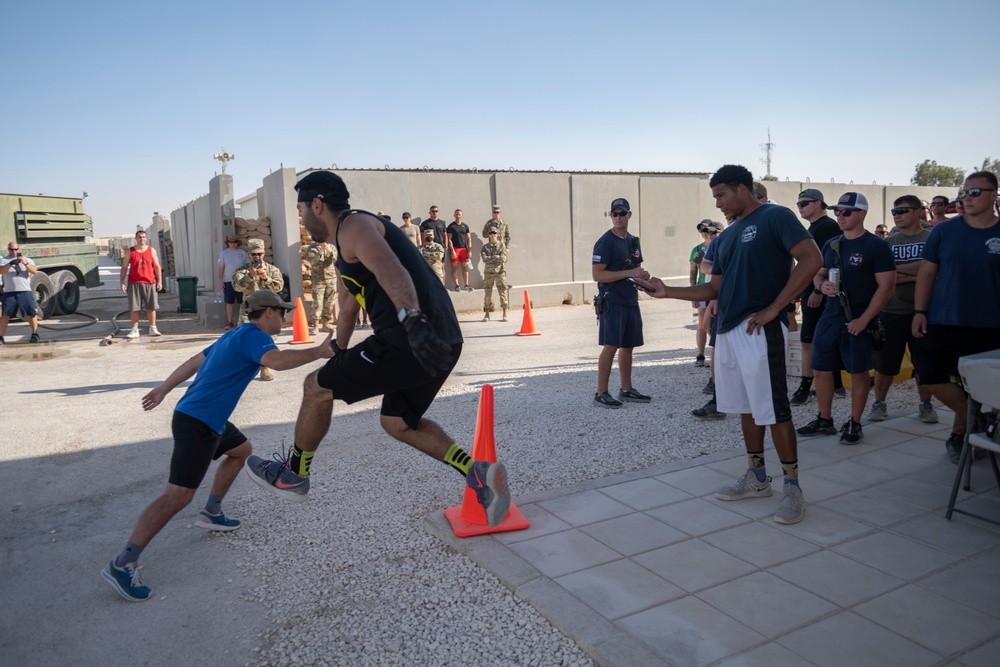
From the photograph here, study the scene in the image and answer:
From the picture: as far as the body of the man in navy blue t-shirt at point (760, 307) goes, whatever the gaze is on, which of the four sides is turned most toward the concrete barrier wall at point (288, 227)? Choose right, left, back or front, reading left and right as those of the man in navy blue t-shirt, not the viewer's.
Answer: right

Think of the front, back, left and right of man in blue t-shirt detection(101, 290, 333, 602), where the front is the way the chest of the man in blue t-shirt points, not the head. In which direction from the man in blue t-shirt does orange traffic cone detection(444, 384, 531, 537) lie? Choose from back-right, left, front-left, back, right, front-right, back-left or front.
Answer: front

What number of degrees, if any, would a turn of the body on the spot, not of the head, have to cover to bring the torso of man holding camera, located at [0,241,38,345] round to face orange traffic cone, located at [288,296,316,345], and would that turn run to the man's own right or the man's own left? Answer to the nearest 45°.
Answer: approximately 45° to the man's own left

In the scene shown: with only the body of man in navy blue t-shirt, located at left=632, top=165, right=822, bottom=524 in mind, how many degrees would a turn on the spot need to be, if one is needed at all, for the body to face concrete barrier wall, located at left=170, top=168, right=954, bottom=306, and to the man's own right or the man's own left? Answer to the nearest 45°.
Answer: approximately 135° to the man's own right

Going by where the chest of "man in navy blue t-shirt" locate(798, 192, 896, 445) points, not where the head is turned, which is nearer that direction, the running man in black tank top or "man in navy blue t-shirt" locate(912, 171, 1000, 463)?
the running man in black tank top

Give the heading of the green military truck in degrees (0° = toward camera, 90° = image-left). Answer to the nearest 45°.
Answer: approximately 90°

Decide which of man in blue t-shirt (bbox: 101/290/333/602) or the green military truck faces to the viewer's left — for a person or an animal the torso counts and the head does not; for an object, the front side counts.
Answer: the green military truck

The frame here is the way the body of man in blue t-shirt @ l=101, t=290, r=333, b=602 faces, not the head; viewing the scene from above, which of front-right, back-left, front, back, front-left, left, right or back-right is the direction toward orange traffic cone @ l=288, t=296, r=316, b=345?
left

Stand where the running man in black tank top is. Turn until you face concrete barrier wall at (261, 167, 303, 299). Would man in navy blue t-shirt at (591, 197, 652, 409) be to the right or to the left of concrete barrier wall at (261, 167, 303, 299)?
right

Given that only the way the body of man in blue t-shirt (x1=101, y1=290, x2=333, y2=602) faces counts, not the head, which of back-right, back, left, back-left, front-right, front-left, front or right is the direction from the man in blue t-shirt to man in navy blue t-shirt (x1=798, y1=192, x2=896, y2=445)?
front

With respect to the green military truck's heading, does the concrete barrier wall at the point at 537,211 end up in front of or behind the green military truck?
behind

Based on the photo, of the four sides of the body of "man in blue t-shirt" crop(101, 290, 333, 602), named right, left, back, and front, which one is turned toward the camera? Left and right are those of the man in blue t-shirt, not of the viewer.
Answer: right

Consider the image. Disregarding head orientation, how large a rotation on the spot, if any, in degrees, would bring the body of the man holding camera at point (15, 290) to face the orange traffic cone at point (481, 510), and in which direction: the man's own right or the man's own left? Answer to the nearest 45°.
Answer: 0° — they already face it
